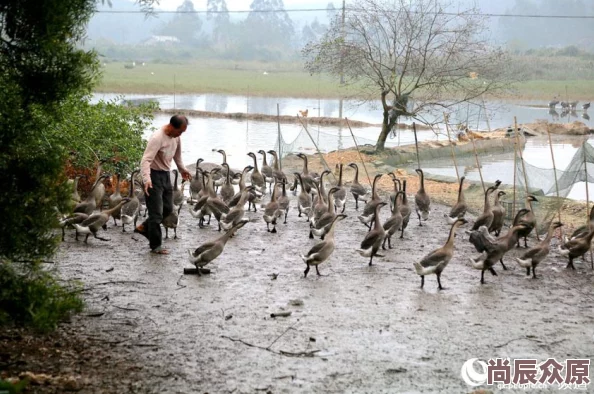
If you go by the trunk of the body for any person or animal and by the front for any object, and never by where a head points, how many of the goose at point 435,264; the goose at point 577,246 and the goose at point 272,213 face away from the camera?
1

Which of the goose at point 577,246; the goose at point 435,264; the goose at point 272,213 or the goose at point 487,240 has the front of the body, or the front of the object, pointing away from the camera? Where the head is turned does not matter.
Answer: the goose at point 272,213

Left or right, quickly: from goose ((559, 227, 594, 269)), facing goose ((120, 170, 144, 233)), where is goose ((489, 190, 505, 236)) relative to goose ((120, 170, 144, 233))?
right

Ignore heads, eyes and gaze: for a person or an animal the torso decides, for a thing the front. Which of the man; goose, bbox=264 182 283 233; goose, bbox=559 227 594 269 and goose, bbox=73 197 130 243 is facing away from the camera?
goose, bbox=264 182 283 233

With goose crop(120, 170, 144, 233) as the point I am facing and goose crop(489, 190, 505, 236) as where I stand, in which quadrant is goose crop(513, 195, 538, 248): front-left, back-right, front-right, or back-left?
back-left

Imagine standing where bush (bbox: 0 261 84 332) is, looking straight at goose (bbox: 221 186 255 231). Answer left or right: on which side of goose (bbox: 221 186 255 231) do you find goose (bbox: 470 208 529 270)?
right

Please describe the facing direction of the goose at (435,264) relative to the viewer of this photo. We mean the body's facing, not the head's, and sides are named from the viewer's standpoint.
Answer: facing to the right of the viewer
